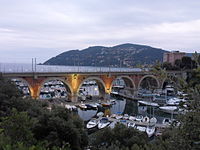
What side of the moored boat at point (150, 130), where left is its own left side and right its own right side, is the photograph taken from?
front

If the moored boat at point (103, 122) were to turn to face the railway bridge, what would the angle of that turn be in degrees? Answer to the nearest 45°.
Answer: approximately 135° to its right

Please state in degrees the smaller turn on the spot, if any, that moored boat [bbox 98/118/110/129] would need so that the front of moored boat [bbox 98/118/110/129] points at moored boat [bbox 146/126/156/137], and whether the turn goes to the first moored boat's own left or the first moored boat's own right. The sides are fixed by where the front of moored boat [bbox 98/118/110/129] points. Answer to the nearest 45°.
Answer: approximately 90° to the first moored boat's own left

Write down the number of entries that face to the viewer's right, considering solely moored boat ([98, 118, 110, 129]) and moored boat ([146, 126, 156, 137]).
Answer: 0

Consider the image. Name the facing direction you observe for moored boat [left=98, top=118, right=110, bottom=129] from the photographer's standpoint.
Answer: facing the viewer and to the left of the viewer
